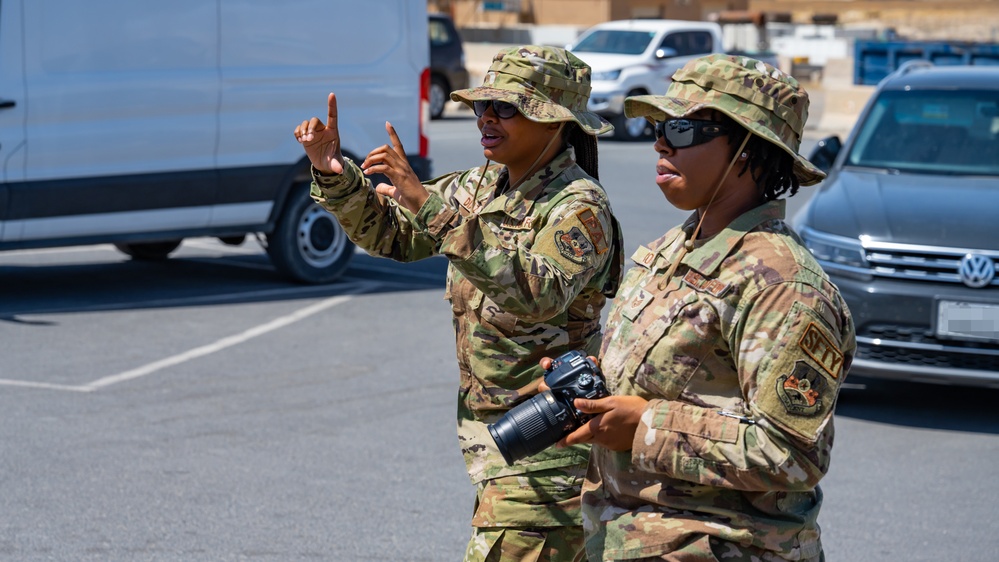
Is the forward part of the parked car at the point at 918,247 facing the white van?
no

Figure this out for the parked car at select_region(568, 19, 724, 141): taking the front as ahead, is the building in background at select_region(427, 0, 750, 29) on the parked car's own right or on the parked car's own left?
on the parked car's own right

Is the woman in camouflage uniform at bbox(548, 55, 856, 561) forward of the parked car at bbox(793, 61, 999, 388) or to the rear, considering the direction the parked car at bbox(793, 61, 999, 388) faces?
forward

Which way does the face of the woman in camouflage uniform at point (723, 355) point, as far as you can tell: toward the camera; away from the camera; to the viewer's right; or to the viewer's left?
to the viewer's left

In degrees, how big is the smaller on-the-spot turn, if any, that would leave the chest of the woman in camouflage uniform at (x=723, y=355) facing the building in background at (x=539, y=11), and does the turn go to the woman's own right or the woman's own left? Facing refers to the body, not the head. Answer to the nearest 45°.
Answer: approximately 135° to the woman's own right

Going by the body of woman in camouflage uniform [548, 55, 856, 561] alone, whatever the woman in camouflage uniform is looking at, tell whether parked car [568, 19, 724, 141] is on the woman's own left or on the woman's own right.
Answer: on the woman's own right

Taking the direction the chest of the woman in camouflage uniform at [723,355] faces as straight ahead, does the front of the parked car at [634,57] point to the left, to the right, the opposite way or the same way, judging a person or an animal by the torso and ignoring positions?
the same way

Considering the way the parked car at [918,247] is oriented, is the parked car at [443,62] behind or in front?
behind

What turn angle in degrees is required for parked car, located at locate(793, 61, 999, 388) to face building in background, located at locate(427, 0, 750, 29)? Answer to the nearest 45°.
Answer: approximately 180°

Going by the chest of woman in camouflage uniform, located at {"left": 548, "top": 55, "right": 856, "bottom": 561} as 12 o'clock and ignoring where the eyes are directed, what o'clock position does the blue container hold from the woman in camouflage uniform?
The blue container is roughly at 5 o'clock from the woman in camouflage uniform.

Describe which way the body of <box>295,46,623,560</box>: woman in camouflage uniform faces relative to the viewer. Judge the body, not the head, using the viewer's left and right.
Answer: facing the viewer and to the left of the viewer

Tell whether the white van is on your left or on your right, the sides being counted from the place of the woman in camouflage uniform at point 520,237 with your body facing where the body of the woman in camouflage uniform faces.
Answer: on your right

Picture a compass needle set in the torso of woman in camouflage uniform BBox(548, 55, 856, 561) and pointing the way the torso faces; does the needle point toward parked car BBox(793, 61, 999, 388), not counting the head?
no

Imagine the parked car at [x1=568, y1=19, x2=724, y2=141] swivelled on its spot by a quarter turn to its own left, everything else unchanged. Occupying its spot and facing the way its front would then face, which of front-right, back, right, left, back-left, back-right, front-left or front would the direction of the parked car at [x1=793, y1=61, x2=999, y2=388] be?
front-right

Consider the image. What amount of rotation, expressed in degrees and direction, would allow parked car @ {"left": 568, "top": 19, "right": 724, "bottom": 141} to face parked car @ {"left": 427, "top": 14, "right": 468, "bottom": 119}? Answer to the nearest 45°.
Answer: approximately 90° to its right

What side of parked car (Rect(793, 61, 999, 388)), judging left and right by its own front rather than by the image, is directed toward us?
front

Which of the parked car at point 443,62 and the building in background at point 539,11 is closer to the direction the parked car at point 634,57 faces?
the parked car

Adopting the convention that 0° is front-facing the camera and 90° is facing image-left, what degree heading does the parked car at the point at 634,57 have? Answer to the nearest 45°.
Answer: approximately 45°

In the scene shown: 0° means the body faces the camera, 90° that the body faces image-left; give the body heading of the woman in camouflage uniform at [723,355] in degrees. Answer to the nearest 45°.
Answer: approximately 45°
